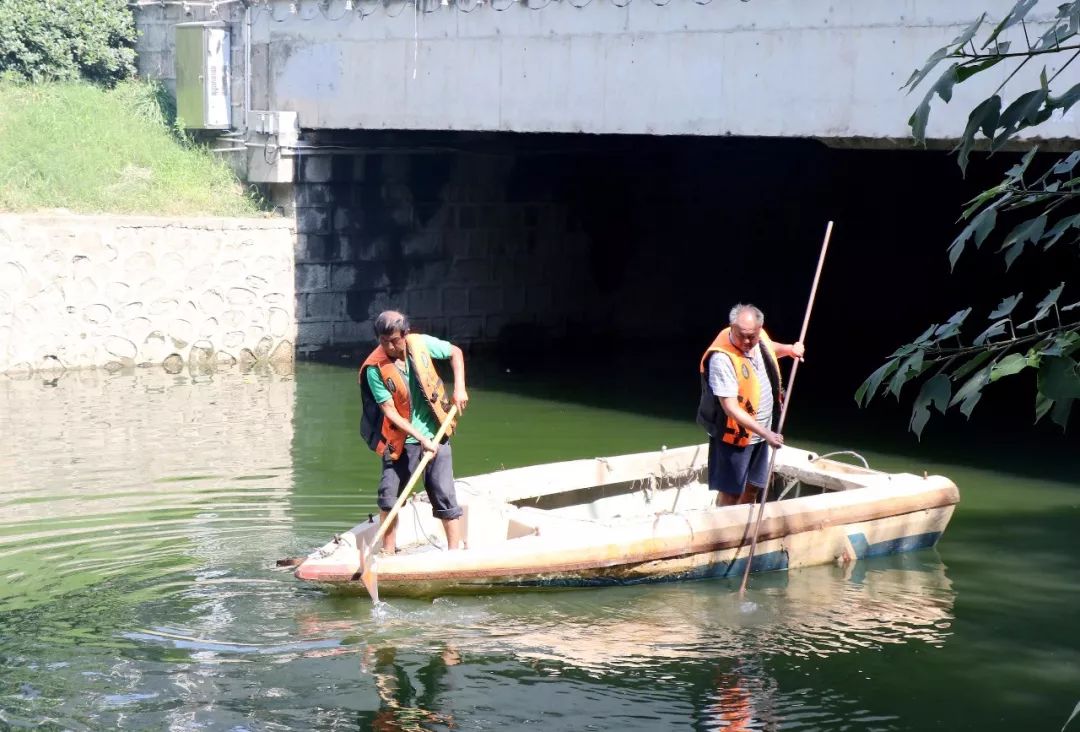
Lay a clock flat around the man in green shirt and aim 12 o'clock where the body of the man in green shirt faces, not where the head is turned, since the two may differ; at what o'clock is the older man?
The older man is roughly at 10 o'clock from the man in green shirt.

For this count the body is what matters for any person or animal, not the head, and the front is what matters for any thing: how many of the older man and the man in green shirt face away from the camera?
0

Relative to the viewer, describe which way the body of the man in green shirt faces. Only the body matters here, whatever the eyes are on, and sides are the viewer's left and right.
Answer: facing the viewer and to the right of the viewer

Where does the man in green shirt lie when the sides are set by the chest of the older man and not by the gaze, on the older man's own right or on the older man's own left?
on the older man's own right
